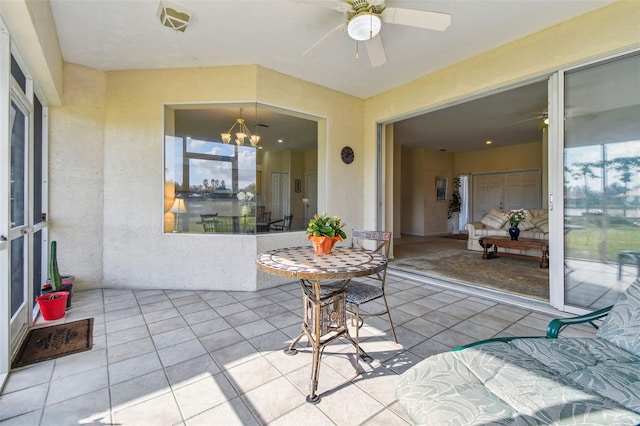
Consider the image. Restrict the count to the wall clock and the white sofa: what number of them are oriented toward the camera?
2

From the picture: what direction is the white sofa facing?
toward the camera

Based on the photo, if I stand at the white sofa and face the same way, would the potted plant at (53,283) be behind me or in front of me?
in front

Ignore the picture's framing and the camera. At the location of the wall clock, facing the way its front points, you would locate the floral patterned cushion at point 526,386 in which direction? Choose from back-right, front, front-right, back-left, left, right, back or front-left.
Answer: front

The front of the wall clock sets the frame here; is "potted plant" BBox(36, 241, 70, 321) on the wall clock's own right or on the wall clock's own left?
on the wall clock's own right

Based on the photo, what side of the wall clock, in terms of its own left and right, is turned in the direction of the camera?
front

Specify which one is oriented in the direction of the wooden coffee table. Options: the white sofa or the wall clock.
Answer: the white sofa

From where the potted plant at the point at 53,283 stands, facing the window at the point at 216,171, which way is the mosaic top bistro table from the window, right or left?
right

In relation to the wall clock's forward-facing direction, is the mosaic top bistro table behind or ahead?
ahead

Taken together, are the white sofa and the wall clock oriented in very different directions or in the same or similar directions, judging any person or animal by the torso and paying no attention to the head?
same or similar directions

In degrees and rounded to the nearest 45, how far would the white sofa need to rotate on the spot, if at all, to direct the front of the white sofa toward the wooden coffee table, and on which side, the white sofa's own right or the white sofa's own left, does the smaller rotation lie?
0° — it already faces it

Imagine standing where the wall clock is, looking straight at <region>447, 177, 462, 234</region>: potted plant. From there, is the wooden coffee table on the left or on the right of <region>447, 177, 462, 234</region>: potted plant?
right

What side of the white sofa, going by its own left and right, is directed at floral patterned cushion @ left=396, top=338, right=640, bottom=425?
front

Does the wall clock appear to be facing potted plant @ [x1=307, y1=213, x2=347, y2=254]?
yes

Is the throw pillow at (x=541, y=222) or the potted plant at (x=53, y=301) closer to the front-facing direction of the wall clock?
the potted plant

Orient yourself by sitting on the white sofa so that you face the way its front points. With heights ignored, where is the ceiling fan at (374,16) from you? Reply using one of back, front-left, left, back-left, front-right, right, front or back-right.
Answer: front

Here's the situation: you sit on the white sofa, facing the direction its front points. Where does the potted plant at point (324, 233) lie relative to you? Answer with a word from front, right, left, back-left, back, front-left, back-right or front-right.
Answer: front
